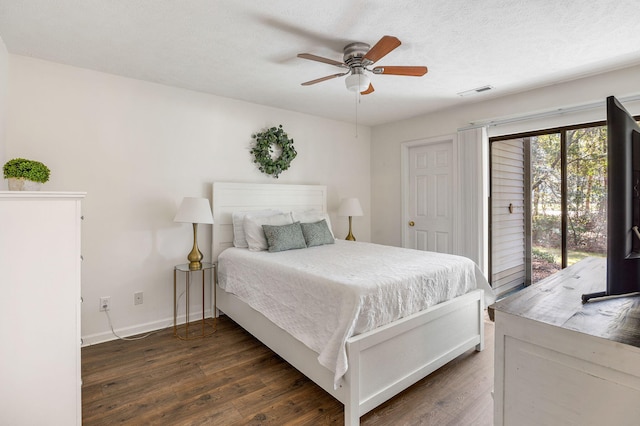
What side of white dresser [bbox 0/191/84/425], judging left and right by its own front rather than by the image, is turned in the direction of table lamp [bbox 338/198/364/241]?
front

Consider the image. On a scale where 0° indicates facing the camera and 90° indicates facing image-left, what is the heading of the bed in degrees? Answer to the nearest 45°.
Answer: approximately 315°

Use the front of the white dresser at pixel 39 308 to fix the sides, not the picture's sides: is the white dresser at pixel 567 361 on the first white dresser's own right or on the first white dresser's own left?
on the first white dresser's own right

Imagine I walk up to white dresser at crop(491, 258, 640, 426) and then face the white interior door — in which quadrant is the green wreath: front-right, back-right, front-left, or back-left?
front-left

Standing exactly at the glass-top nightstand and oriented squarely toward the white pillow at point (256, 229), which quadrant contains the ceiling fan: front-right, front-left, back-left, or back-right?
front-right

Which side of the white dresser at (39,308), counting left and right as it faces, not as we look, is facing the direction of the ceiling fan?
front

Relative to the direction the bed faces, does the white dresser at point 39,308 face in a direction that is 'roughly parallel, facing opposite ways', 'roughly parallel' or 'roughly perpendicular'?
roughly perpendicular

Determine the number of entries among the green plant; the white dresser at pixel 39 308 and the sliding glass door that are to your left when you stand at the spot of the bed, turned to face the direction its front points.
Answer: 1

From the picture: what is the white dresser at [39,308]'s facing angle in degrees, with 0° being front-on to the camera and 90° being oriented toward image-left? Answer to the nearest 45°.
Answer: approximately 270°

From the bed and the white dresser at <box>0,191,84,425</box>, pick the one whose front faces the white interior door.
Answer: the white dresser

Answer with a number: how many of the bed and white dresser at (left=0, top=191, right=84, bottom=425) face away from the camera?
0

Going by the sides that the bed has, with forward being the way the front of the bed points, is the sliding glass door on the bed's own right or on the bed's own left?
on the bed's own left
